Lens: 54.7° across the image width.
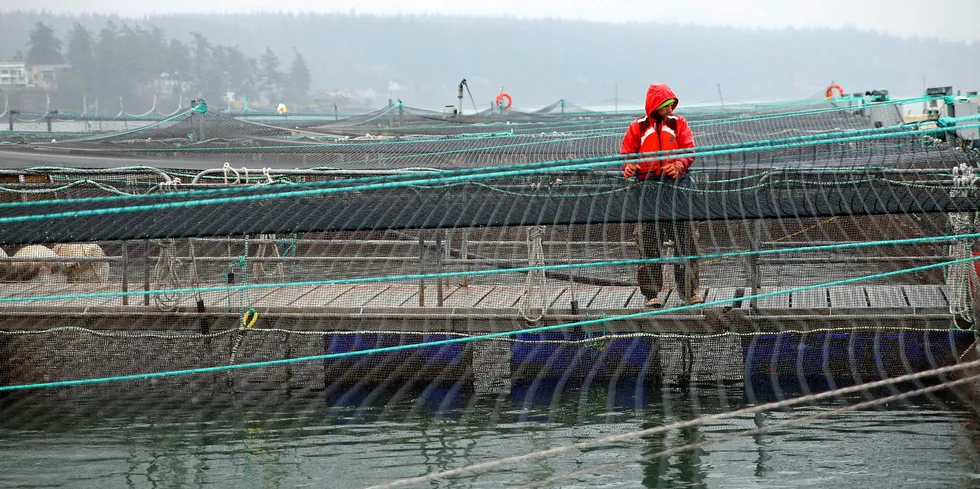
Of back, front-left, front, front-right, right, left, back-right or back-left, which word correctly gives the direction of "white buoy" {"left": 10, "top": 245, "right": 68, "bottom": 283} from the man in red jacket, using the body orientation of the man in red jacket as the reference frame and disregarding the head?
right

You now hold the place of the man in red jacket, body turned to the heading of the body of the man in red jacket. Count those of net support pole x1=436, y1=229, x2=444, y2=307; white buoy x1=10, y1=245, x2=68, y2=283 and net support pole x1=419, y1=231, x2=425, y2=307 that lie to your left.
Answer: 0

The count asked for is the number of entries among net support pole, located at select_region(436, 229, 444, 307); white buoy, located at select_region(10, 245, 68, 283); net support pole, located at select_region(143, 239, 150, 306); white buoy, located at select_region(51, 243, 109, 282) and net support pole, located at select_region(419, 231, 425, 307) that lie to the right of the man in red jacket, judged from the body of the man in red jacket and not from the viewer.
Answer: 5

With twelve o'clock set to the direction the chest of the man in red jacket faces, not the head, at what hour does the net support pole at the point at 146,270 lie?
The net support pole is roughly at 3 o'clock from the man in red jacket.

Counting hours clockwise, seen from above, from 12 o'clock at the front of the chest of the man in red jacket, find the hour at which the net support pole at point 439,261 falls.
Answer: The net support pole is roughly at 3 o'clock from the man in red jacket.

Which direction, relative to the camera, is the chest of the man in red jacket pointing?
toward the camera

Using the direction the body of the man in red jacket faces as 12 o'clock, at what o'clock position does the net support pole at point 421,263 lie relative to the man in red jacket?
The net support pole is roughly at 3 o'clock from the man in red jacket.

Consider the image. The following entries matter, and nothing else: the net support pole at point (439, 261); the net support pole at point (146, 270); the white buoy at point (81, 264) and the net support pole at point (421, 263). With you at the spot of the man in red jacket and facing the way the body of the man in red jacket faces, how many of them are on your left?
0

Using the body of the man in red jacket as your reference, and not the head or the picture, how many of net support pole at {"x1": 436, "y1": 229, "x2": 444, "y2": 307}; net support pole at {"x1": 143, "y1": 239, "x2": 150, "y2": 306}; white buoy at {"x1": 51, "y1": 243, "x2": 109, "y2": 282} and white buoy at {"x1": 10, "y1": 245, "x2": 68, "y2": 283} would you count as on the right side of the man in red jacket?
4
